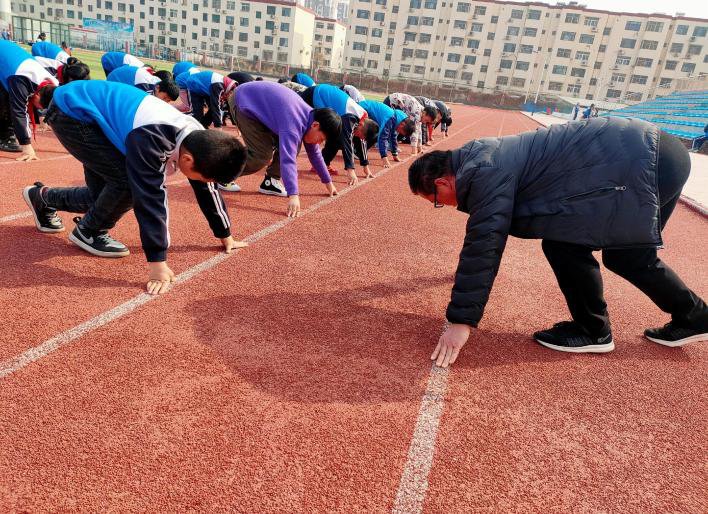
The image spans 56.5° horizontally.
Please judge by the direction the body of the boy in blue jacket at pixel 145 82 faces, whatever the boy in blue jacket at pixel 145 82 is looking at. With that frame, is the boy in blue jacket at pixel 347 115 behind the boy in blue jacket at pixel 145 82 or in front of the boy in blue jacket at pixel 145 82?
in front

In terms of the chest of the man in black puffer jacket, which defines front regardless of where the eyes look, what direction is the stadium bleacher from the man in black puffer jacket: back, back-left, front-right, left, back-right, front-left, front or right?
right

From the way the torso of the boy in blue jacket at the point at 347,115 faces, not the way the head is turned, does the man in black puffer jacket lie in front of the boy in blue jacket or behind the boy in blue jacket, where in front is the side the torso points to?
in front

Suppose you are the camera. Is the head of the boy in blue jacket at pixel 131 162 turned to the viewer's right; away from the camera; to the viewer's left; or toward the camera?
to the viewer's right

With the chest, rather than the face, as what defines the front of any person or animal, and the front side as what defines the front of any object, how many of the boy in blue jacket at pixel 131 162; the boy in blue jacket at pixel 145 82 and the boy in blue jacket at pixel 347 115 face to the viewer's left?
0

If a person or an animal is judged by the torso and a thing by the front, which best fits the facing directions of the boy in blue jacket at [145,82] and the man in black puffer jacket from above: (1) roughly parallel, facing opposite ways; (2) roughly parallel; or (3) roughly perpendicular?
roughly parallel, facing opposite ways

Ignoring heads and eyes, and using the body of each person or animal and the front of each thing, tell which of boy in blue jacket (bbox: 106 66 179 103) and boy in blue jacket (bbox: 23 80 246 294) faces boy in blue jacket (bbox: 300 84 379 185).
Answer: boy in blue jacket (bbox: 106 66 179 103)

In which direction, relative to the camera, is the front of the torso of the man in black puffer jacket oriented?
to the viewer's left

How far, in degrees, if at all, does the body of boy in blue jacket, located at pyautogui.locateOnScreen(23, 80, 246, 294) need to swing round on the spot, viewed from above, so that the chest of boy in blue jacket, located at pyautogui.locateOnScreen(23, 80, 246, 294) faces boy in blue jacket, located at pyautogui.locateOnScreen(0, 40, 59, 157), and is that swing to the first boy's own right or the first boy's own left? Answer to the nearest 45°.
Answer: approximately 135° to the first boy's own left

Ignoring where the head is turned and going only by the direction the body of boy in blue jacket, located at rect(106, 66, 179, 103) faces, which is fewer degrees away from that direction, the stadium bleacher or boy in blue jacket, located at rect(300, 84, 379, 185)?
the boy in blue jacket

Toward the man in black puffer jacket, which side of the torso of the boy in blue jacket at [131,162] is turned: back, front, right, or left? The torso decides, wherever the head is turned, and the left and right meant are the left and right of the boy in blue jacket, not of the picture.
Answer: front

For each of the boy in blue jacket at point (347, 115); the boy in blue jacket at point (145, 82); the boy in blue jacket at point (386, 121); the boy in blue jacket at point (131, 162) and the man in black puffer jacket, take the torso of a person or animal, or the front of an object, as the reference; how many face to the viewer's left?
1

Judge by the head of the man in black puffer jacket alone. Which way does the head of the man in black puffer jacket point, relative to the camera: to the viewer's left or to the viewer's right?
to the viewer's left

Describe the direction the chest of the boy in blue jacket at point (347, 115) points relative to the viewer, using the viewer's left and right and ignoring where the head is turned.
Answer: facing the viewer and to the right of the viewer
